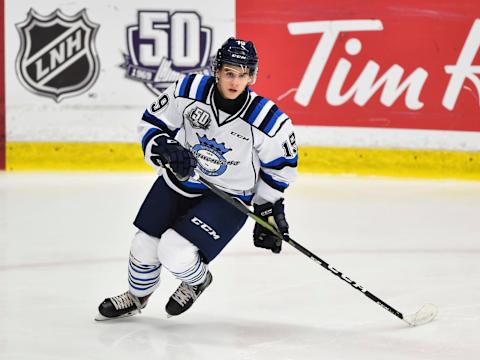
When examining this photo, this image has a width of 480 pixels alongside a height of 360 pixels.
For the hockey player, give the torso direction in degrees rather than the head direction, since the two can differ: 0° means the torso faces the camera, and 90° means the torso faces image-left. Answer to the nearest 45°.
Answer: approximately 0°
